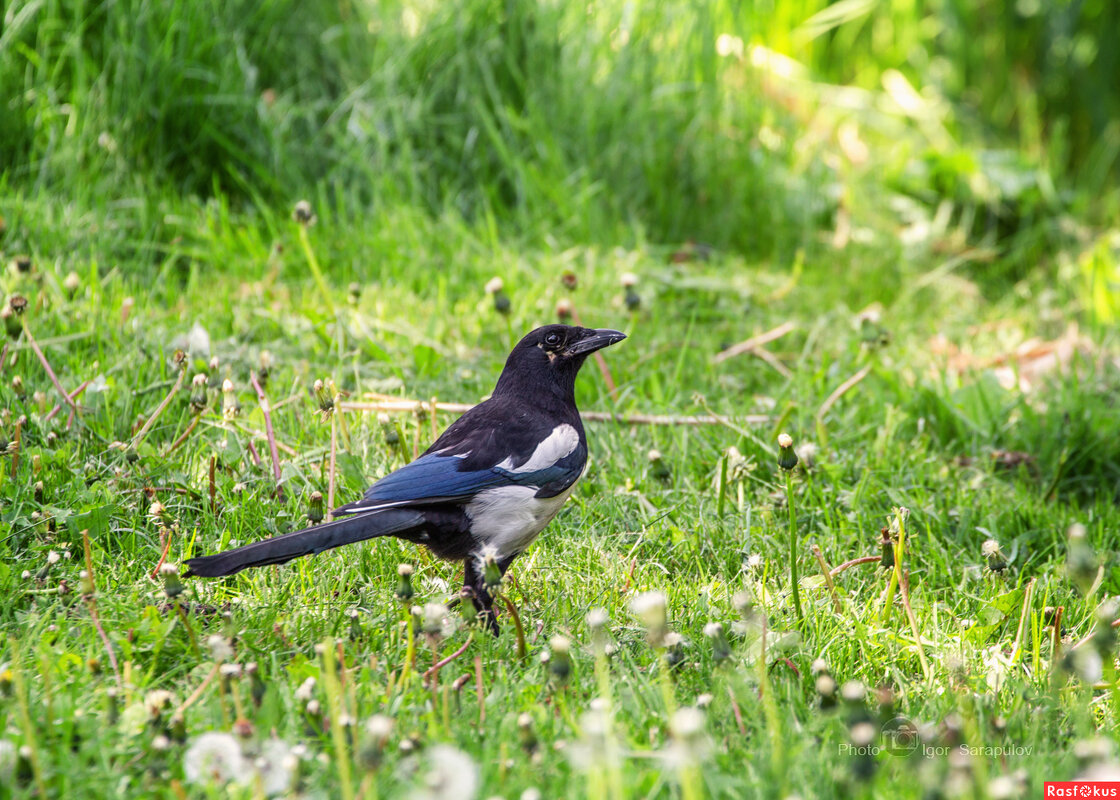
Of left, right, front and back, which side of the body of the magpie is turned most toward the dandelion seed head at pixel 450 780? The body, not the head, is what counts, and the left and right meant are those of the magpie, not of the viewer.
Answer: right

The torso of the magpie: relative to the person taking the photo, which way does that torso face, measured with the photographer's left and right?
facing to the right of the viewer
